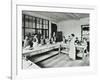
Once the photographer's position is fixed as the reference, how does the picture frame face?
facing the viewer and to the right of the viewer
